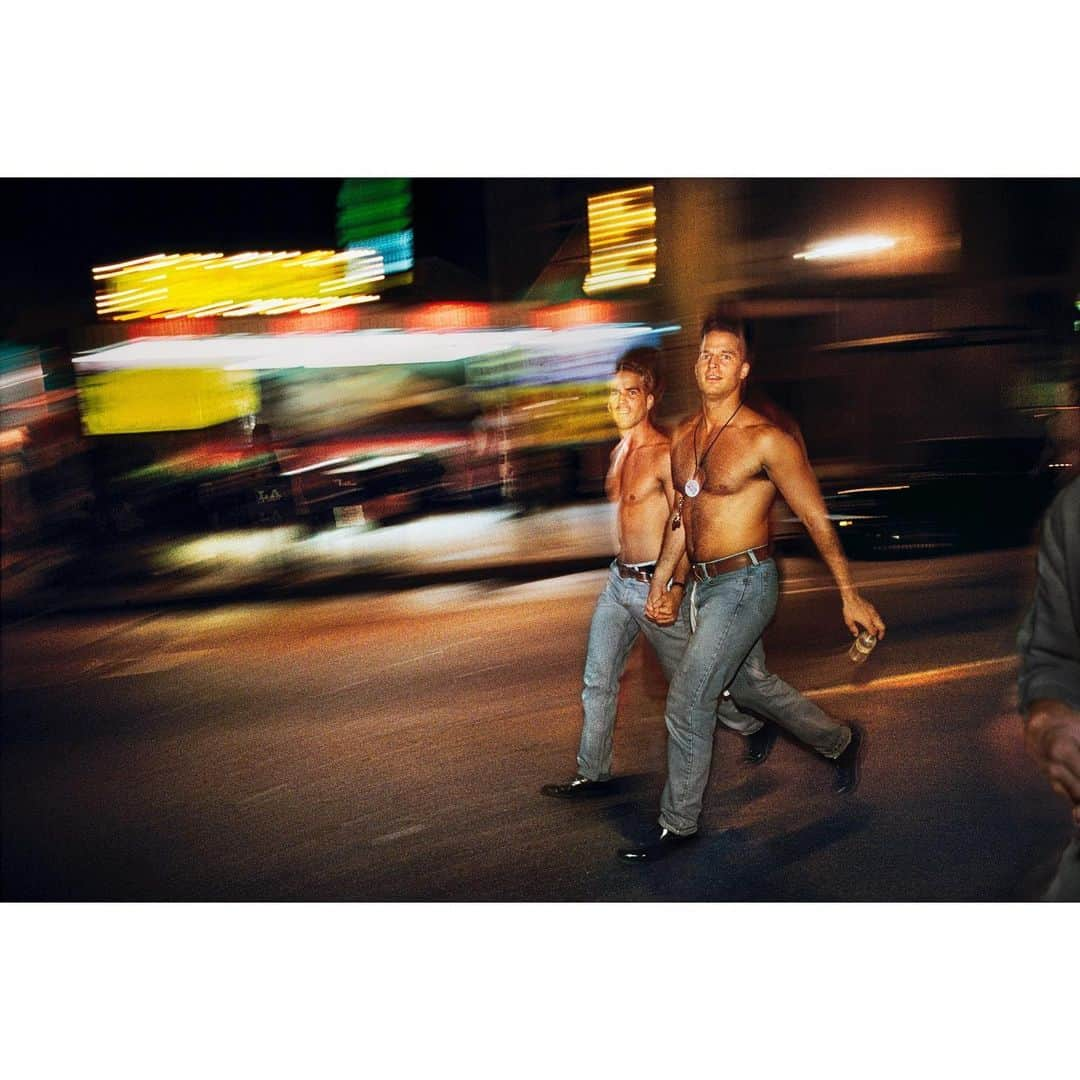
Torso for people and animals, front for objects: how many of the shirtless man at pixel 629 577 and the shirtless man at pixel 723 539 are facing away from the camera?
0

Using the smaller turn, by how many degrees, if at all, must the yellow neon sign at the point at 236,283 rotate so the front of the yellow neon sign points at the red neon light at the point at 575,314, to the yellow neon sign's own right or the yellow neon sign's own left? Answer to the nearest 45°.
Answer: approximately 90° to the yellow neon sign's own left

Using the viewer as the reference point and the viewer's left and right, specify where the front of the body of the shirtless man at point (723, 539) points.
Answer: facing the viewer and to the left of the viewer

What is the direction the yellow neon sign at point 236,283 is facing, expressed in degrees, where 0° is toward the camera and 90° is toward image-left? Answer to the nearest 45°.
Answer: approximately 0°

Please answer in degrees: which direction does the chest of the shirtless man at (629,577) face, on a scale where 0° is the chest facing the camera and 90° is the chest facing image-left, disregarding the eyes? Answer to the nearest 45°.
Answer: approximately 45°

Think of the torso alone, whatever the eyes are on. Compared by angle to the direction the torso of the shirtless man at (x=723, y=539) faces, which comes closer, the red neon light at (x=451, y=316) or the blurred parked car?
the red neon light

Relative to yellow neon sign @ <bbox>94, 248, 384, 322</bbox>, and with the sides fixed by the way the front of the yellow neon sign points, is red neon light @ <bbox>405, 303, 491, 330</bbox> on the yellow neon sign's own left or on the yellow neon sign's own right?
on the yellow neon sign's own left
